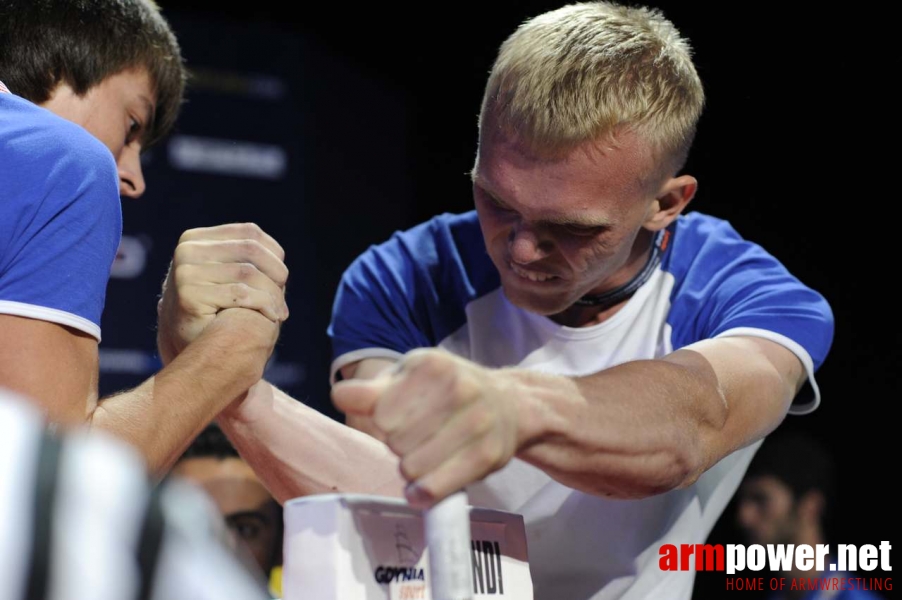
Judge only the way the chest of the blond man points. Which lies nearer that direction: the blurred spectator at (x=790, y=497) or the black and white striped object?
the black and white striped object

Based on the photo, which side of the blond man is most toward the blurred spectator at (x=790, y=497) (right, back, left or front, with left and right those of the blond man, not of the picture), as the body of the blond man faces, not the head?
back
